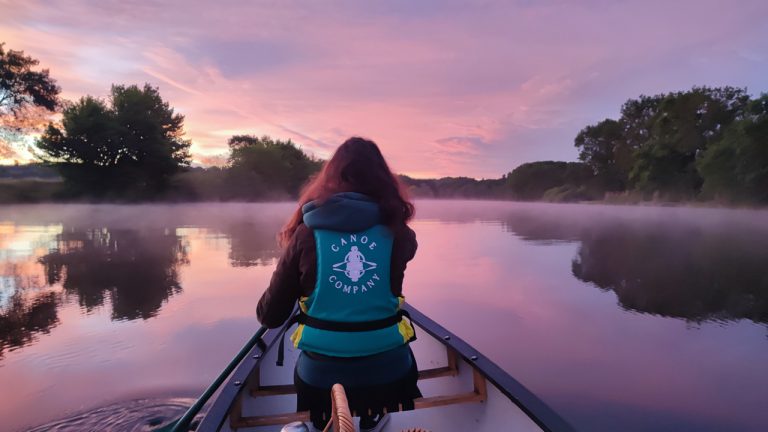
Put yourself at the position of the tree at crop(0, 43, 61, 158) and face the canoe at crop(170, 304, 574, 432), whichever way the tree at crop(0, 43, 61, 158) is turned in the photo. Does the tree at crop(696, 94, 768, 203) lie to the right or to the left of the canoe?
left

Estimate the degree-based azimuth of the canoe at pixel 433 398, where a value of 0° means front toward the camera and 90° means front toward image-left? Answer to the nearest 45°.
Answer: approximately 180°

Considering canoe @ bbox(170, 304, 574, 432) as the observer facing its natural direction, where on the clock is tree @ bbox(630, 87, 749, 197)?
The tree is roughly at 1 o'clock from the canoe.

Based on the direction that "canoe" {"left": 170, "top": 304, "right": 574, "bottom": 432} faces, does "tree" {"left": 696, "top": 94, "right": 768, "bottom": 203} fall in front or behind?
in front

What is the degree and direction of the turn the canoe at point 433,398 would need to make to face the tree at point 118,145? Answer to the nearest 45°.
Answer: approximately 45° to its left

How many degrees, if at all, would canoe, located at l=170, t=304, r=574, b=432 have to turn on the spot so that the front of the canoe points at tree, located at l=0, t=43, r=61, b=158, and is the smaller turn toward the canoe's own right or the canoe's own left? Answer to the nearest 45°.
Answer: approximately 45° to the canoe's own left
